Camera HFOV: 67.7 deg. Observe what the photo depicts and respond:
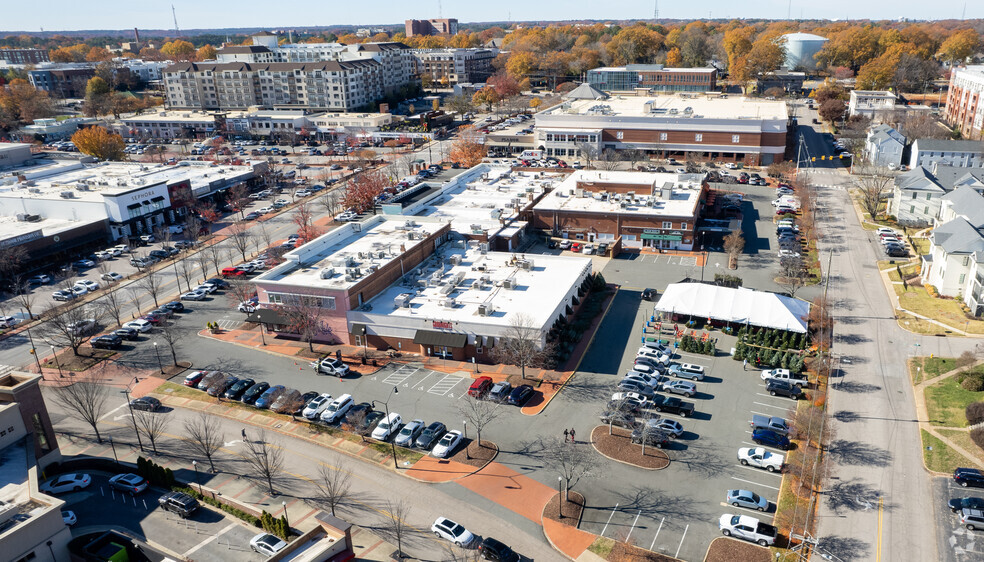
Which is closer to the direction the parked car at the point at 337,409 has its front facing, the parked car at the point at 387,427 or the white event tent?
the parked car

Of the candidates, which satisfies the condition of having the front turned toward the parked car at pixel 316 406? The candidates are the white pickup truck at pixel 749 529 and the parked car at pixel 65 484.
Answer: the white pickup truck

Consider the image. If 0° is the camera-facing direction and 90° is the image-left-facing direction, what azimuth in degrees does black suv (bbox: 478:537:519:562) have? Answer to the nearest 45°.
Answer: approximately 315°

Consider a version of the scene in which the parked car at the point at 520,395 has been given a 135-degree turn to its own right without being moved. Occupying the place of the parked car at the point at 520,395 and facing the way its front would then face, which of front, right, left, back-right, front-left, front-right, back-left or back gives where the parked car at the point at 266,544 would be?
front-right

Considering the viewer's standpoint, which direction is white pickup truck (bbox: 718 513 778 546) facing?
facing to the left of the viewer

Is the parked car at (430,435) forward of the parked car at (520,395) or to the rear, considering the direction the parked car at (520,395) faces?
to the rear

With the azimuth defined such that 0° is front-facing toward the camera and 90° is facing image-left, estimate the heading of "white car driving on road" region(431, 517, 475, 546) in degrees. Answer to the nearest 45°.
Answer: approximately 315°

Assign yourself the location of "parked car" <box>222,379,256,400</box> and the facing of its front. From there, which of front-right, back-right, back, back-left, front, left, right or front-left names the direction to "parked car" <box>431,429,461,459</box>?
left

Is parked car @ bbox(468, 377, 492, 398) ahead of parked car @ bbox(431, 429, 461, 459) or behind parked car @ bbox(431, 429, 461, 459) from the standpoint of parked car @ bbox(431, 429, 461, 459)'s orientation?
behind
